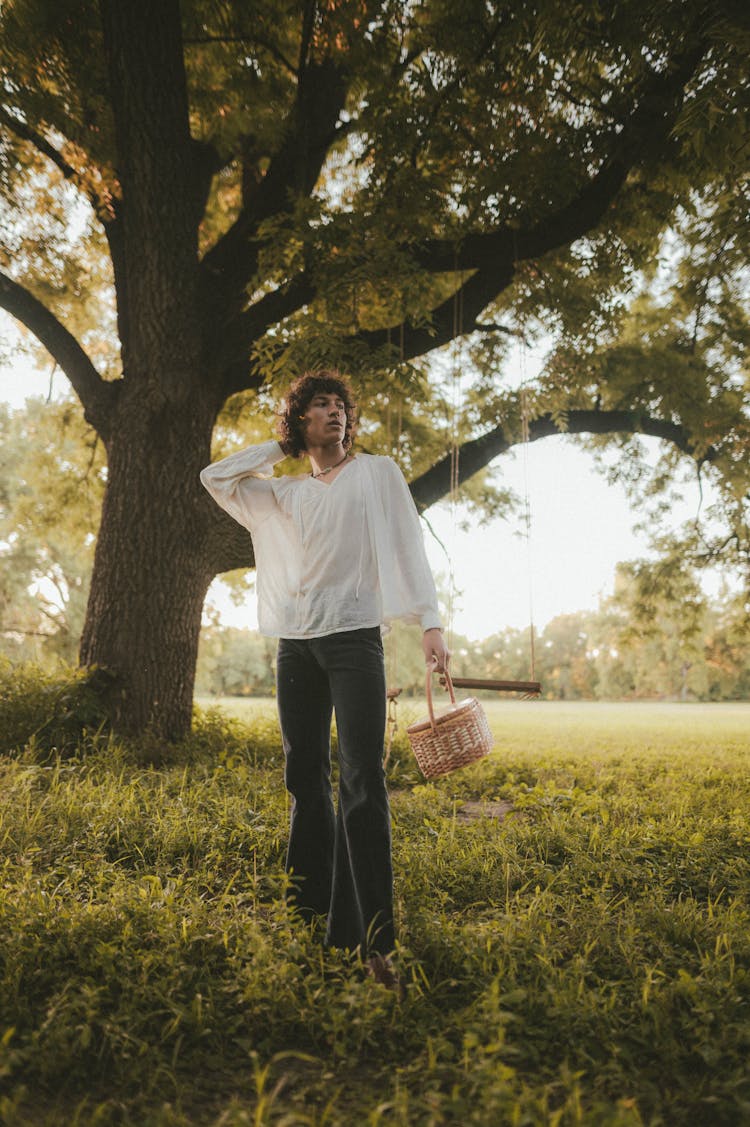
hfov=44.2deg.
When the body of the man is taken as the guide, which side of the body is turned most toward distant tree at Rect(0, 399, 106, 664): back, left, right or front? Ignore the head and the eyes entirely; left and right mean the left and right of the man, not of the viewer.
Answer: back

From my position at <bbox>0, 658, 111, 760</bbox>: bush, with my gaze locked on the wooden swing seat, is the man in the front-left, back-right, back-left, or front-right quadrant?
front-right

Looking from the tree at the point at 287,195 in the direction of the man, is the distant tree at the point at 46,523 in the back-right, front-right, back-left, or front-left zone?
back-right

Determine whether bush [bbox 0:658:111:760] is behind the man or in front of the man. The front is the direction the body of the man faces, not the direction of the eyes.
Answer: behind

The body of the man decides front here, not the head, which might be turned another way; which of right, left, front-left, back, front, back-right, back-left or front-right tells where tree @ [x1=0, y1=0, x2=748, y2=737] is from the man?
back

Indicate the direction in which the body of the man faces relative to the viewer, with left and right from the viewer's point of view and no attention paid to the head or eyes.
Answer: facing the viewer

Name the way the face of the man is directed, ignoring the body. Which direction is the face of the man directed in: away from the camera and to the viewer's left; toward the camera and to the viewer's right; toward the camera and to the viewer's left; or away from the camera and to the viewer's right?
toward the camera and to the viewer's right

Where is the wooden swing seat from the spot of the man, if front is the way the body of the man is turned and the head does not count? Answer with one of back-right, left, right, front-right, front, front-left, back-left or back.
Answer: back-left
